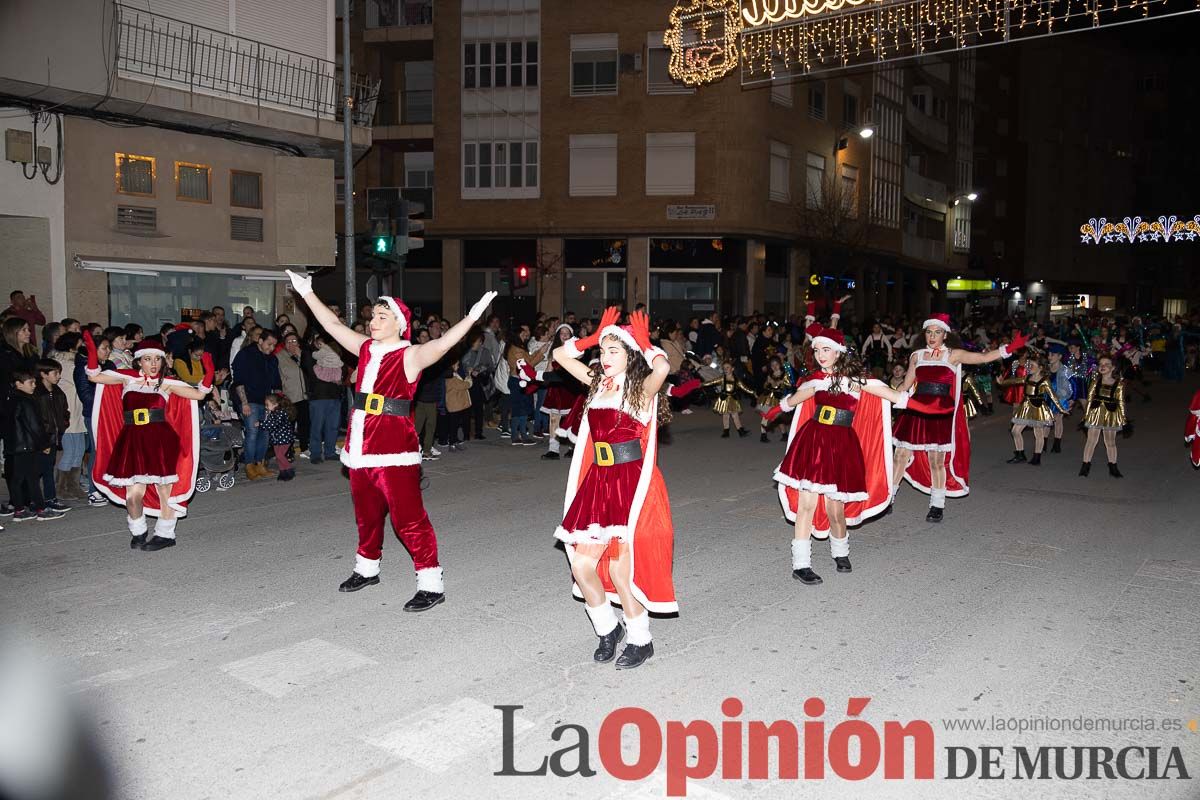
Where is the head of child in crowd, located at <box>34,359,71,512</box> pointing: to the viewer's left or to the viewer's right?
to the viewer's right

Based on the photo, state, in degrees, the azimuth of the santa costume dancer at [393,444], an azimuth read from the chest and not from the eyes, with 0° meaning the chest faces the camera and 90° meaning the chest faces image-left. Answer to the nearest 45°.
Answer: approximately 45°

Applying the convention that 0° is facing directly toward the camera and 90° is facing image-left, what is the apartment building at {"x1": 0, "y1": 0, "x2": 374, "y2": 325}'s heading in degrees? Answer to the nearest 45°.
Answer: approximately 315°

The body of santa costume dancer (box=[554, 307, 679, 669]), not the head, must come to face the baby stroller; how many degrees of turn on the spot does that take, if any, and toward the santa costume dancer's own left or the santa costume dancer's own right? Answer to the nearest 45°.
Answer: approximately 90° to the santa costume dancer's own right

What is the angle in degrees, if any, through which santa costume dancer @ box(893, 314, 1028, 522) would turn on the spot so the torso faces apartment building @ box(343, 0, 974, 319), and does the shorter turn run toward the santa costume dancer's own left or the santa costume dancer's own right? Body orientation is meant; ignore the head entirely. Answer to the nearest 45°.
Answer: approximately 135° to the santa costume dancer's own right

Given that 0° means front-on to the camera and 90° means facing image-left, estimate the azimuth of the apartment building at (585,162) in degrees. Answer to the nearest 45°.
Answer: approximately 0°
